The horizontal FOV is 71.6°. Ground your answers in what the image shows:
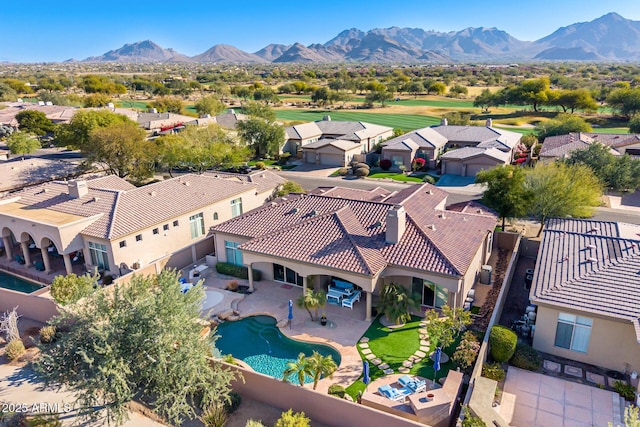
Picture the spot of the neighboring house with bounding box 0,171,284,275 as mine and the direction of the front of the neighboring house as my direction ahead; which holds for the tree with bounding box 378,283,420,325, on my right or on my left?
on my right

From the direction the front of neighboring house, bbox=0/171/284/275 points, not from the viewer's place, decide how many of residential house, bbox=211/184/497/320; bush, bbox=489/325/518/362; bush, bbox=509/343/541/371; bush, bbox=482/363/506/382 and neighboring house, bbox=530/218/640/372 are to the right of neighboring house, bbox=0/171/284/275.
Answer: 5

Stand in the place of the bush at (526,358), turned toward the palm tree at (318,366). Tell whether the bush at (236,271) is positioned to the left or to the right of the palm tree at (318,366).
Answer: right

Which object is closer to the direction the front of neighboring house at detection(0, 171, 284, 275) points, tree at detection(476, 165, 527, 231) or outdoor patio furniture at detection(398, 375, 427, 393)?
the tree

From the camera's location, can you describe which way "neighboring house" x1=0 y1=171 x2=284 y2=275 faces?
facing away from the viewer and to the right of the viewer

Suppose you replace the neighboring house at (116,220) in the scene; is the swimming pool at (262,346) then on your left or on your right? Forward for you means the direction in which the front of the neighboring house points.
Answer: on your right

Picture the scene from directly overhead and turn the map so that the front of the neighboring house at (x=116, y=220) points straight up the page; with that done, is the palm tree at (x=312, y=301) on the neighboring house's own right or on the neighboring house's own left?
on the neighboring house's own right

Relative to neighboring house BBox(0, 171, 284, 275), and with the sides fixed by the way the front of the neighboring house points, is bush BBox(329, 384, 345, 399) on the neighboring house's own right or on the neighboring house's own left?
on the neighboring house's own right

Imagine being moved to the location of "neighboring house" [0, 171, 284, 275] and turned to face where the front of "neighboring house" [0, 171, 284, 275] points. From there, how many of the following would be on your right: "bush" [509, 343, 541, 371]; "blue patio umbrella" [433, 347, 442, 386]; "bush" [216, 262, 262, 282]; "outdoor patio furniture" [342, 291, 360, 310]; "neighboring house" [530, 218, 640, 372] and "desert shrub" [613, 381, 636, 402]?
6

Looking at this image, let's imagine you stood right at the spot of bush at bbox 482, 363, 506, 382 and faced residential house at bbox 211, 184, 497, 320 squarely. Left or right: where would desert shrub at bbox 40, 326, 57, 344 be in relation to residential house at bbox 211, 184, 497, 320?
left
